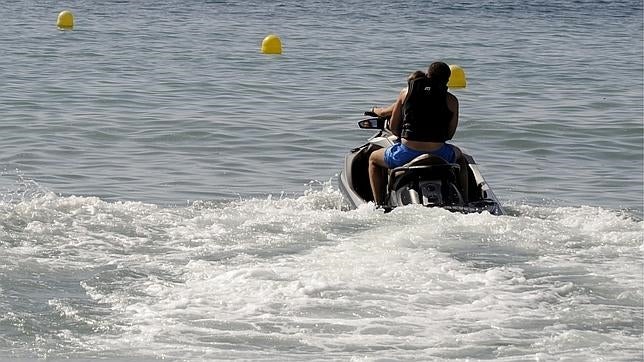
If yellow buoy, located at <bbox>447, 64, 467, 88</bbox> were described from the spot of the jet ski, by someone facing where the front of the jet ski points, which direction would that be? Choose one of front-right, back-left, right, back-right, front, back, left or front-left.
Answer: front-right

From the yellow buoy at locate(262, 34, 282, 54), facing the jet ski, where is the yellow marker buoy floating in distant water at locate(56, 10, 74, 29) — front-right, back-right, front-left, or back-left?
back-right

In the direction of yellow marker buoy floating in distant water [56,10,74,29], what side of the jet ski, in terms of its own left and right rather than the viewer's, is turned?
front

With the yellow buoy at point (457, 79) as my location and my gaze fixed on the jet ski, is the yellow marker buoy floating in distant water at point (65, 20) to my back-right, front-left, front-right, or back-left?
back-right

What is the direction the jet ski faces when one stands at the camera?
facing away from the viewer and to the left of the viewer

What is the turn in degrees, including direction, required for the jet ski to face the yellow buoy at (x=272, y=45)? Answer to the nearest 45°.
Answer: approximately 45° to its right
